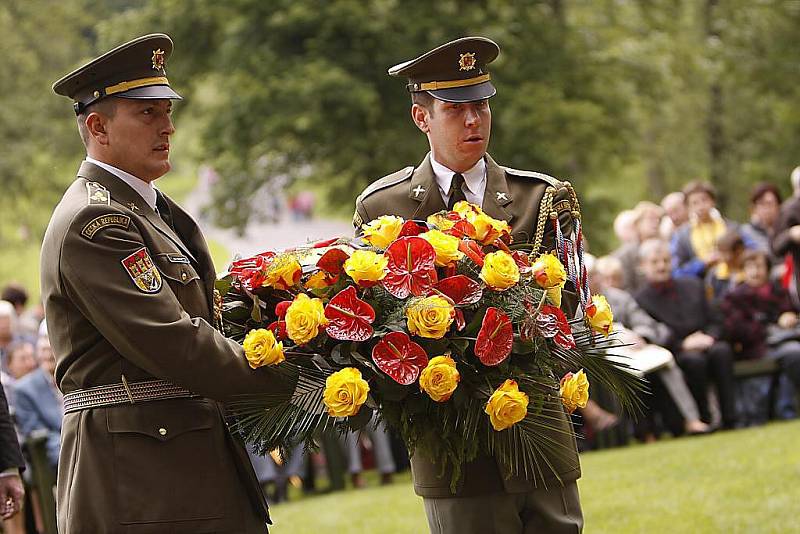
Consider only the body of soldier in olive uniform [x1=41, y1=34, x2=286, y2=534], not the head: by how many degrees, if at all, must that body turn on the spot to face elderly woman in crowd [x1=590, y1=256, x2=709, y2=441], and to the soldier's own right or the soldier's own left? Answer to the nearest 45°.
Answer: approximately 90° to the soldier's own left

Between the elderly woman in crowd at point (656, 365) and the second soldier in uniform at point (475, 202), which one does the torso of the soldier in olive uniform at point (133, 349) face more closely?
the second soldier in uniform

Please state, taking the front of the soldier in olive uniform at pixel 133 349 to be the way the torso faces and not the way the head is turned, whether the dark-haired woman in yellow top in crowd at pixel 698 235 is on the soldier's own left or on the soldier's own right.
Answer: on the soldier's own left

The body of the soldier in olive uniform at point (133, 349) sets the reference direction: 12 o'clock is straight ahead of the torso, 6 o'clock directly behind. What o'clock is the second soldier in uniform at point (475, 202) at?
The second soldier in uniform is roughly at 10 o'clock from the soldier in olive uniform.

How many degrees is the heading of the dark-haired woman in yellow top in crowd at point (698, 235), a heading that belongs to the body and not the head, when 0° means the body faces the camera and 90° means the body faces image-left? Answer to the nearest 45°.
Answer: approximately 0°

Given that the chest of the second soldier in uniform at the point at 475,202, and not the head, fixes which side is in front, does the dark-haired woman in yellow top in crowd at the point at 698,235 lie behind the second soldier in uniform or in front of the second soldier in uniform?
behind

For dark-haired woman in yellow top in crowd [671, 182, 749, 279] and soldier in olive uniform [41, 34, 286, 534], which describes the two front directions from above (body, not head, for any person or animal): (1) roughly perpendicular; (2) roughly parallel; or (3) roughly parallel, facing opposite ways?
roughly perpendicular

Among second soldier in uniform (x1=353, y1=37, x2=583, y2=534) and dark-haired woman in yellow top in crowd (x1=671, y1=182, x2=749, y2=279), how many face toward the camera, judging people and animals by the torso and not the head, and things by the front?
2

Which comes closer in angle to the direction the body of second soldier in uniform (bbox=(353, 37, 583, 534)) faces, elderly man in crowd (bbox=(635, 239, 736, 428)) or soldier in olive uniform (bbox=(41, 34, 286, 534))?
the soldier in olive uniform

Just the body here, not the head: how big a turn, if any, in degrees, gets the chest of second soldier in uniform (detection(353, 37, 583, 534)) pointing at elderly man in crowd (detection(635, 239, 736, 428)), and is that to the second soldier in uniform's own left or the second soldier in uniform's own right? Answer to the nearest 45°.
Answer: approximately 180°
